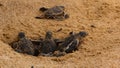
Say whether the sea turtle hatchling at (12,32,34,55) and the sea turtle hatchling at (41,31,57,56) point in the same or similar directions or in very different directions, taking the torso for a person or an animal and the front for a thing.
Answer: same or similar directions

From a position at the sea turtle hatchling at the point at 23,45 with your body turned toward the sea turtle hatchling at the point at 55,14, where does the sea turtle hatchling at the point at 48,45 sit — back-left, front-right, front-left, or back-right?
front-right

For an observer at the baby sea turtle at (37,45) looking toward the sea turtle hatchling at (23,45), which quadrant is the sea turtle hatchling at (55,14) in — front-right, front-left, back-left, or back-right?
back-right

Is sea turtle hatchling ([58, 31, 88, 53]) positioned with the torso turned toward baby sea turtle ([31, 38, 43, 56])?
no

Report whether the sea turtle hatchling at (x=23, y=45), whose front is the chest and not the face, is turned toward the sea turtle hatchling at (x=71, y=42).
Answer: no
